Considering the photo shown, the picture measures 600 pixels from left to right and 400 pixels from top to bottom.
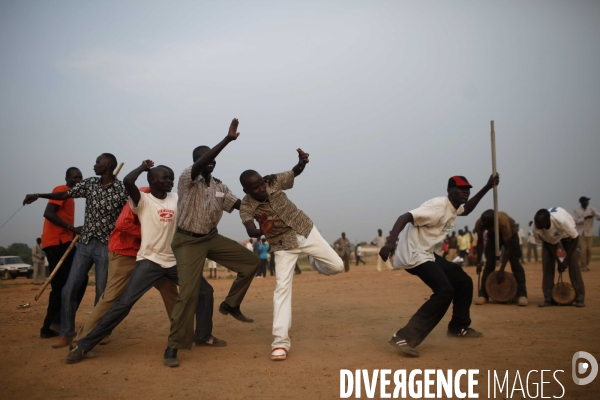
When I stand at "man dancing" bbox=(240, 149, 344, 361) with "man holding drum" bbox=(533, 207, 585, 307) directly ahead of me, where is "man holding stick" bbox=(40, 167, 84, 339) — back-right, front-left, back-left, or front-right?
back-left

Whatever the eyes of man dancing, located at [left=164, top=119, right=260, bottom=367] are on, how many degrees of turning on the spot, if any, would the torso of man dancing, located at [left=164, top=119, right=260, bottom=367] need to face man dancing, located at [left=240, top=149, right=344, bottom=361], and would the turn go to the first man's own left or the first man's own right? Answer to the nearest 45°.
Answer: approximately 45° to the first man's own left

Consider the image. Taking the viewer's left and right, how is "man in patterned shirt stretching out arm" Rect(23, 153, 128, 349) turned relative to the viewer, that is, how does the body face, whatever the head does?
facing the viewer and to the left of the viewer

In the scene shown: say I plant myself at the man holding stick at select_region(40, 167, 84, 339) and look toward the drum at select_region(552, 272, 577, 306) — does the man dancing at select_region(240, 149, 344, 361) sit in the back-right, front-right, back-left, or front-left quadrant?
front-right

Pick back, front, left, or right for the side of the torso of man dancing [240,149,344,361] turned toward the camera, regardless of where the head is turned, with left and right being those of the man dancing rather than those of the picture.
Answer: front

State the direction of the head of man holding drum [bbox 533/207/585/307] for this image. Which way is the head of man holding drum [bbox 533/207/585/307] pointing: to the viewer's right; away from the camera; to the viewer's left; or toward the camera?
to the viewer's left

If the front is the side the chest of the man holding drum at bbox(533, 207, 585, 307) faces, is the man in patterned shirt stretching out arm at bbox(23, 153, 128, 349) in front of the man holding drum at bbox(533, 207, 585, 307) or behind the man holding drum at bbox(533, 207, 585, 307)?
in front

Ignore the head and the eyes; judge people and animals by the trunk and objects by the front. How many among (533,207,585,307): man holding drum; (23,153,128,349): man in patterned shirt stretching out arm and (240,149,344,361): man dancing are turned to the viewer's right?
0

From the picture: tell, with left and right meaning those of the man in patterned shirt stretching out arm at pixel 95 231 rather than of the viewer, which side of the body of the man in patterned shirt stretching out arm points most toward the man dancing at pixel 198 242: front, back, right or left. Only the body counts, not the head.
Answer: left

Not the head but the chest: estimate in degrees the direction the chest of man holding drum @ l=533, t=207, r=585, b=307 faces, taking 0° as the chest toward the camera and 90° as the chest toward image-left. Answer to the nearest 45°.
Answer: approximately 45°

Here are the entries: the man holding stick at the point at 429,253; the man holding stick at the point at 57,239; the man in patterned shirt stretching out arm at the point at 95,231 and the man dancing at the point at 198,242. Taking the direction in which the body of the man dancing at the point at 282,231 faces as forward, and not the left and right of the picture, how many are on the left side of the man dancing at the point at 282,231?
1

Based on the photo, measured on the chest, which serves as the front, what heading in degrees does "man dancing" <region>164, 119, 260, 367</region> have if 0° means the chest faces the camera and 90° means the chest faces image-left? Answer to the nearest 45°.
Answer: approximately 315°

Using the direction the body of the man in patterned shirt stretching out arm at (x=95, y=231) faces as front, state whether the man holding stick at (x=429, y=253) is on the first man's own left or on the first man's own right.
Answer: on the first man's own left

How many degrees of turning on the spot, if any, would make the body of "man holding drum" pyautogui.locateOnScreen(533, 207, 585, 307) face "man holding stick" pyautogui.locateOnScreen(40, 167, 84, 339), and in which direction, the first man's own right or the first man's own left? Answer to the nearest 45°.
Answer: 0° — they already face them

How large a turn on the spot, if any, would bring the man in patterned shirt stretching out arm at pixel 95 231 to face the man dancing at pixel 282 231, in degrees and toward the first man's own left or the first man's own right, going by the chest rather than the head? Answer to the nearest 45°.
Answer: approximately 90° to the first man's own left
